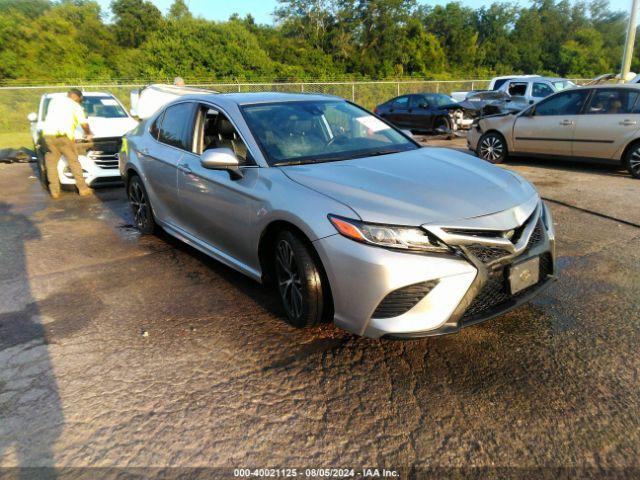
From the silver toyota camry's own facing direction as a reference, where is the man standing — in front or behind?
behind

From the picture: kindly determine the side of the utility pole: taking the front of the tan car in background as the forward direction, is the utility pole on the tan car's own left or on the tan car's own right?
on the tan car's own right

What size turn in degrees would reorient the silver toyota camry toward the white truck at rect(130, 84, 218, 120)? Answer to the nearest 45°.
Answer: approximately 180°

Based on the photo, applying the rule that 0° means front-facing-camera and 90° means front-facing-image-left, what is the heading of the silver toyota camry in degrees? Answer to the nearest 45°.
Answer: approximately 315°

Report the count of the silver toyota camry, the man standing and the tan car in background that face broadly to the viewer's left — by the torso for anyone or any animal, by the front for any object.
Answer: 1

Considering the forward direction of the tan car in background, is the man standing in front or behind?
in front

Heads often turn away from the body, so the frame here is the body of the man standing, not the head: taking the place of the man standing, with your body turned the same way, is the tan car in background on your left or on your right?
on your right

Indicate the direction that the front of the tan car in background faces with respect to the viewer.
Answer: facing to the left of the viewer

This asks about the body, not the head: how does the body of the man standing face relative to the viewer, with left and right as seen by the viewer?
facing away from the viewer and to the right of the viewer

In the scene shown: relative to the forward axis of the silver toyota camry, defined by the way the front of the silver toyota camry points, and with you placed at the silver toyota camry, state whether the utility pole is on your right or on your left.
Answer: on your left
